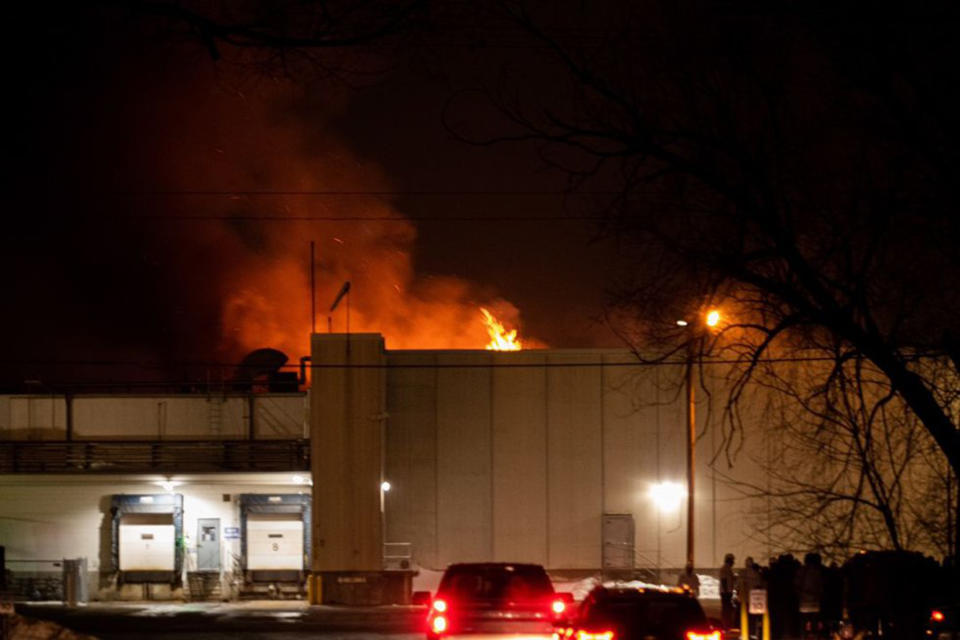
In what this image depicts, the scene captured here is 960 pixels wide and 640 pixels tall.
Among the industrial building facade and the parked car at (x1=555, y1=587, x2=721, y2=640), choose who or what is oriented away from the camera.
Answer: the parked car

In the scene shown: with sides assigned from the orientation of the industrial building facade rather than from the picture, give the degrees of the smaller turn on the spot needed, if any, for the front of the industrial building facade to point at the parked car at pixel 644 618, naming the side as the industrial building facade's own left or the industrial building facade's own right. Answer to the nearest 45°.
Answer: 0° — it already faces it

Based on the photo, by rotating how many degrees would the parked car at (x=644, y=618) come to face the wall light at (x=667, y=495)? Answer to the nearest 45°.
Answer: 0° — it already faces it

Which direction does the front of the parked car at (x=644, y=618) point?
away from the camera

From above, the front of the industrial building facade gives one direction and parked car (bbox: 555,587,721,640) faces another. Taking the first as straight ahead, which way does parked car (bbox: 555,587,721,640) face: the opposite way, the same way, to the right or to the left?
the opposite way

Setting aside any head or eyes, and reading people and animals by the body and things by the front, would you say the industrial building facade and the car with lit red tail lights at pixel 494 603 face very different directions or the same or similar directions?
very different directions

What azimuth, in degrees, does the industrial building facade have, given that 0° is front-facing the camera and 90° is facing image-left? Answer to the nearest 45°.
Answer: approximately 0°

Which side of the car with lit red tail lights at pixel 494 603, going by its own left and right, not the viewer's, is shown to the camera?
back

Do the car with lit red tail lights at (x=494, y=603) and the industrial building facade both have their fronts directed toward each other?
yes

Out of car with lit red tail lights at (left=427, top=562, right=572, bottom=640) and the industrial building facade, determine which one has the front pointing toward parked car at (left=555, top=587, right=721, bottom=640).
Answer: the industrial building facade
